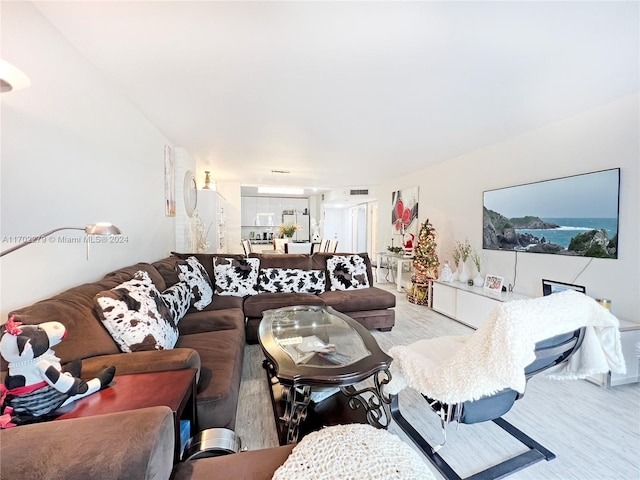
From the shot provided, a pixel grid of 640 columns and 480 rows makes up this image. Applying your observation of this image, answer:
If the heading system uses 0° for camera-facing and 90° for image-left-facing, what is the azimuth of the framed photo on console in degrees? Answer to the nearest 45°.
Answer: approximately 45°

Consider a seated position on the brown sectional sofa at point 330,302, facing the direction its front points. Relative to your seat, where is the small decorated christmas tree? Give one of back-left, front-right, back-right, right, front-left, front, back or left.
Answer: back-left

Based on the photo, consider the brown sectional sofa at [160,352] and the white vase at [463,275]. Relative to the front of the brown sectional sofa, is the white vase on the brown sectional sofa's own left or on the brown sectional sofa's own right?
on the brown sectional sofa's own left

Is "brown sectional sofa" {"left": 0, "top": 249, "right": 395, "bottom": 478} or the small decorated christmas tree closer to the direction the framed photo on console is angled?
the brown sectional sofa

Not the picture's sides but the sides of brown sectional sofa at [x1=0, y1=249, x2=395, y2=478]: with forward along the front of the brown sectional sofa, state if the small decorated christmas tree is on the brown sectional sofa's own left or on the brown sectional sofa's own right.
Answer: on the brown sectional sofa's own left

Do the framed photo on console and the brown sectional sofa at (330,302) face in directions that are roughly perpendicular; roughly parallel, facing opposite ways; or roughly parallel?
roughly perpendicular
